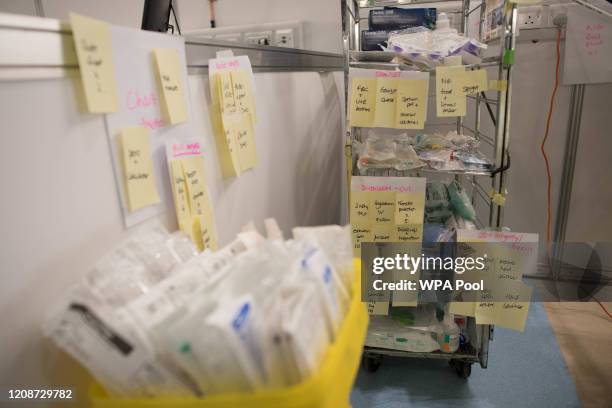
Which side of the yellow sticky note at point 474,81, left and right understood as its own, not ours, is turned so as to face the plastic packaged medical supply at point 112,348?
front

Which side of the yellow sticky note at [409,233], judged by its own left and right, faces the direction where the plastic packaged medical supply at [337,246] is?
front

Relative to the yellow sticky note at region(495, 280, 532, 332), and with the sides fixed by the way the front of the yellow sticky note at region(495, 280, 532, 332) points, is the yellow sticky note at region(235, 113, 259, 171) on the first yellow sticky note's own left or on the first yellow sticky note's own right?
on the first yellow sticky note's own right

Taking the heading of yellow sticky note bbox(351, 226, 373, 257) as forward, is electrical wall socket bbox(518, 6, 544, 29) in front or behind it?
behind

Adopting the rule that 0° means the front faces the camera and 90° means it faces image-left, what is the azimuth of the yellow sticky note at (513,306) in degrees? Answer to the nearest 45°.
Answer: approximately 0°

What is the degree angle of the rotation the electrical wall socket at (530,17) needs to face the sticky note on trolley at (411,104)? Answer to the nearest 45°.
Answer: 0° — it already faces it

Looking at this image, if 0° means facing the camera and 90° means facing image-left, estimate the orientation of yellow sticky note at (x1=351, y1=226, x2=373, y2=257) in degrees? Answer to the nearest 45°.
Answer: approximately 0°

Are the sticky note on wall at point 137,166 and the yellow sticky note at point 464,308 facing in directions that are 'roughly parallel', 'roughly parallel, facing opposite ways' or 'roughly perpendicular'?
roughly perpendicular
